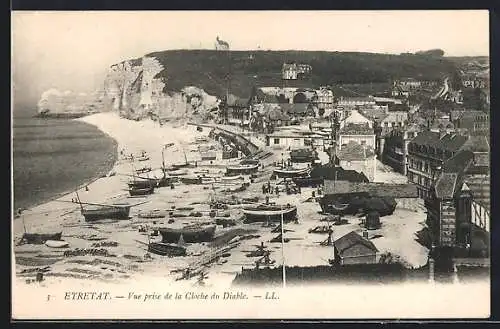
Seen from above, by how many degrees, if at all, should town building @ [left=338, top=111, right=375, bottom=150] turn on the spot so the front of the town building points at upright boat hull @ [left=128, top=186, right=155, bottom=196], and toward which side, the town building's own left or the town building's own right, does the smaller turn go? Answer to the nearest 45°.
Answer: approximately 90° to the town building's own right

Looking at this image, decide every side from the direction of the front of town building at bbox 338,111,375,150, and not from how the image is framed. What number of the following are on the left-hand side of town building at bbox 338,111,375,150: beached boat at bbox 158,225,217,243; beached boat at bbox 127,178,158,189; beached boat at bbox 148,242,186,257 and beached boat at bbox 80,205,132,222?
0

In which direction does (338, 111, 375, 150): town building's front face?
toward the camera
